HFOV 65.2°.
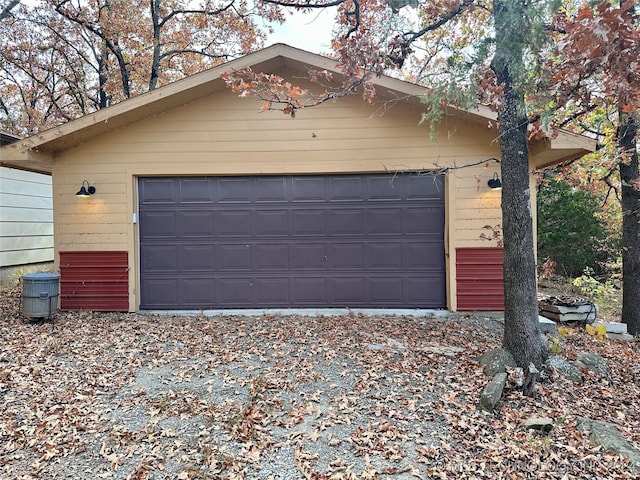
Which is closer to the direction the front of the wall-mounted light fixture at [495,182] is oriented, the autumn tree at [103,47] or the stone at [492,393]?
the stone

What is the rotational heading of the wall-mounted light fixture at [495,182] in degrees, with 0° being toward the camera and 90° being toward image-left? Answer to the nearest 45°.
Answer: approximately 0°

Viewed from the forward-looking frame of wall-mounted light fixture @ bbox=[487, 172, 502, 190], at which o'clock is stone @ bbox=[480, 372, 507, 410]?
The stone is roughly at 12 o'clock from the wall-mounted light fixture.

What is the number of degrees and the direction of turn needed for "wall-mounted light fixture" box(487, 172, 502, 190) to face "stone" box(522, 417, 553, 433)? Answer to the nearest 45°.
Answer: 0° — it already faces it

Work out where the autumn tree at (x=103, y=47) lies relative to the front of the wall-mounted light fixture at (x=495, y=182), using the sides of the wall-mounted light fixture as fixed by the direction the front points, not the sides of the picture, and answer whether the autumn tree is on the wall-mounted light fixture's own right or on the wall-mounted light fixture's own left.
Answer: on the wall-mounted light fixture's own right

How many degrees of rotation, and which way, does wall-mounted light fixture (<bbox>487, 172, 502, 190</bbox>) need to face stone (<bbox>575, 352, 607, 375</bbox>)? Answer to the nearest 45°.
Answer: approximately 45° to its left

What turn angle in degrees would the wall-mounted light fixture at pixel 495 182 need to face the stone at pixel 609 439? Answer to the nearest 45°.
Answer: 0° — it already faces it

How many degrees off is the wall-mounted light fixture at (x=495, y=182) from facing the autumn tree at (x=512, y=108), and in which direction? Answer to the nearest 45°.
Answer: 0° — it already faces it
